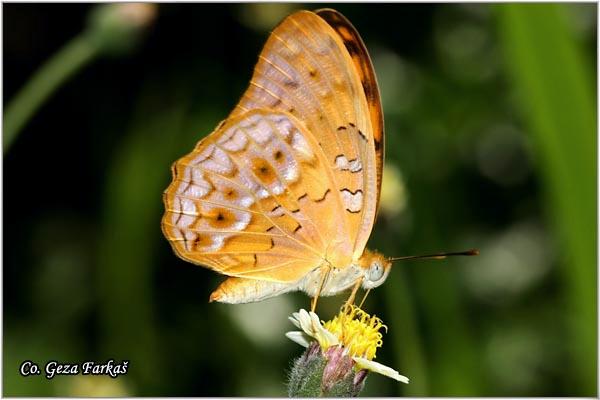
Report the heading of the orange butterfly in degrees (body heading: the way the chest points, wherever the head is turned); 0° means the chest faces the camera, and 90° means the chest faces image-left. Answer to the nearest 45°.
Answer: approximately 270°

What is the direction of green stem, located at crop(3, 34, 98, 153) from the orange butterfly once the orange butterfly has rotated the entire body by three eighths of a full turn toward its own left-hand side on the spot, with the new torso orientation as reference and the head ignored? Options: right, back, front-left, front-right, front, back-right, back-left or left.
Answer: front
